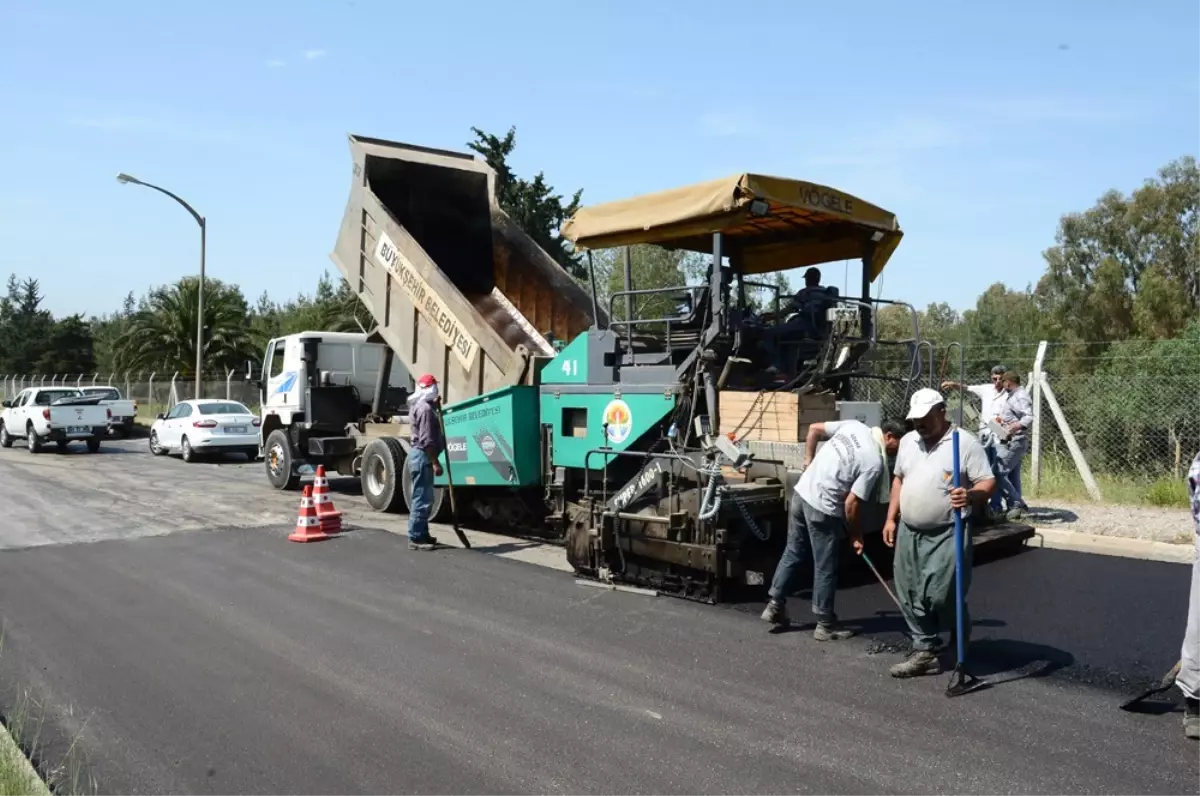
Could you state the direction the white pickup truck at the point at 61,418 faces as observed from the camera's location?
facing away from the viewer and to the left of the viewer

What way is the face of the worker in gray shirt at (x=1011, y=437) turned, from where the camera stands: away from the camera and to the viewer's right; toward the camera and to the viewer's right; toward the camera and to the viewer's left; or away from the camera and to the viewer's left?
toward the camera and to the viewer's left

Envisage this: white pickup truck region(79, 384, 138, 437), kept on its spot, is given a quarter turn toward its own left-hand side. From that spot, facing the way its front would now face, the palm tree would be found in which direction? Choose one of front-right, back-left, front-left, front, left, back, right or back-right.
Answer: back-right

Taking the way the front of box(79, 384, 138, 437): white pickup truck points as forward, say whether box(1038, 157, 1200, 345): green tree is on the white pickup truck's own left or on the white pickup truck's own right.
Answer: on the white pickup truck's own right
